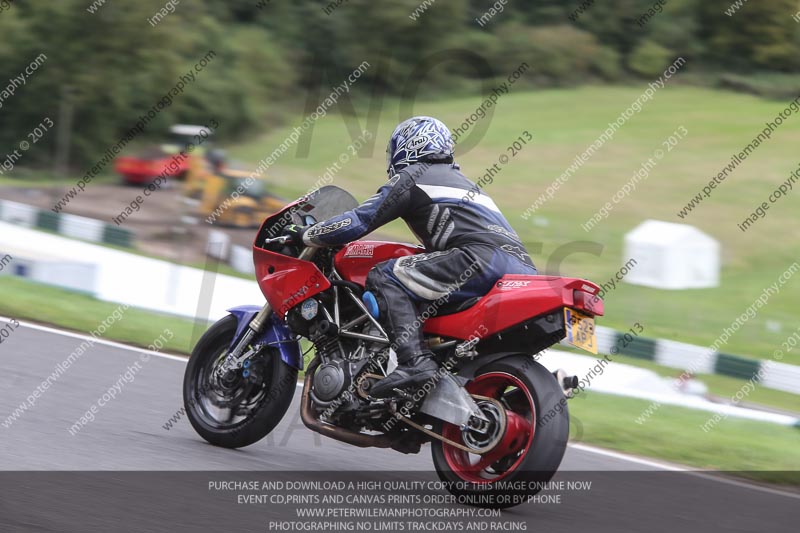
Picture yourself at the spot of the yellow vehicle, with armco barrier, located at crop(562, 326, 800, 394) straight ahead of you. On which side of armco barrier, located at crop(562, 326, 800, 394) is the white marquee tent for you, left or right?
left

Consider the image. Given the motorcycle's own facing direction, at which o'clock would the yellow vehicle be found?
The yellow vehicle is roughly at 1 o'clock from the motorcycle.

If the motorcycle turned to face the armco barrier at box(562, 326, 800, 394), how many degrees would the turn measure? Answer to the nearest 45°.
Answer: approximately 90° to its right

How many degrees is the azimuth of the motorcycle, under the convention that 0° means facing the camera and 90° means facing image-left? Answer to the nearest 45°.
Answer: approximately 135°

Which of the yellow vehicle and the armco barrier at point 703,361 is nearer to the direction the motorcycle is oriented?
the yellow vehicle

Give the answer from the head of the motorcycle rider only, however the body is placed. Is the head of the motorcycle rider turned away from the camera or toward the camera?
away from the camera

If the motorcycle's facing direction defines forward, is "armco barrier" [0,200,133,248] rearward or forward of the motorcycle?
forward

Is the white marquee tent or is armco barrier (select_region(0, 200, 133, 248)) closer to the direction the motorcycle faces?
the armco barrier

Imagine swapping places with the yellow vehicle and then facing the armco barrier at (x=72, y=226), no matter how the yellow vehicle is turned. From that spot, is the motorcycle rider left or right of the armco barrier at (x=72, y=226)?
left
